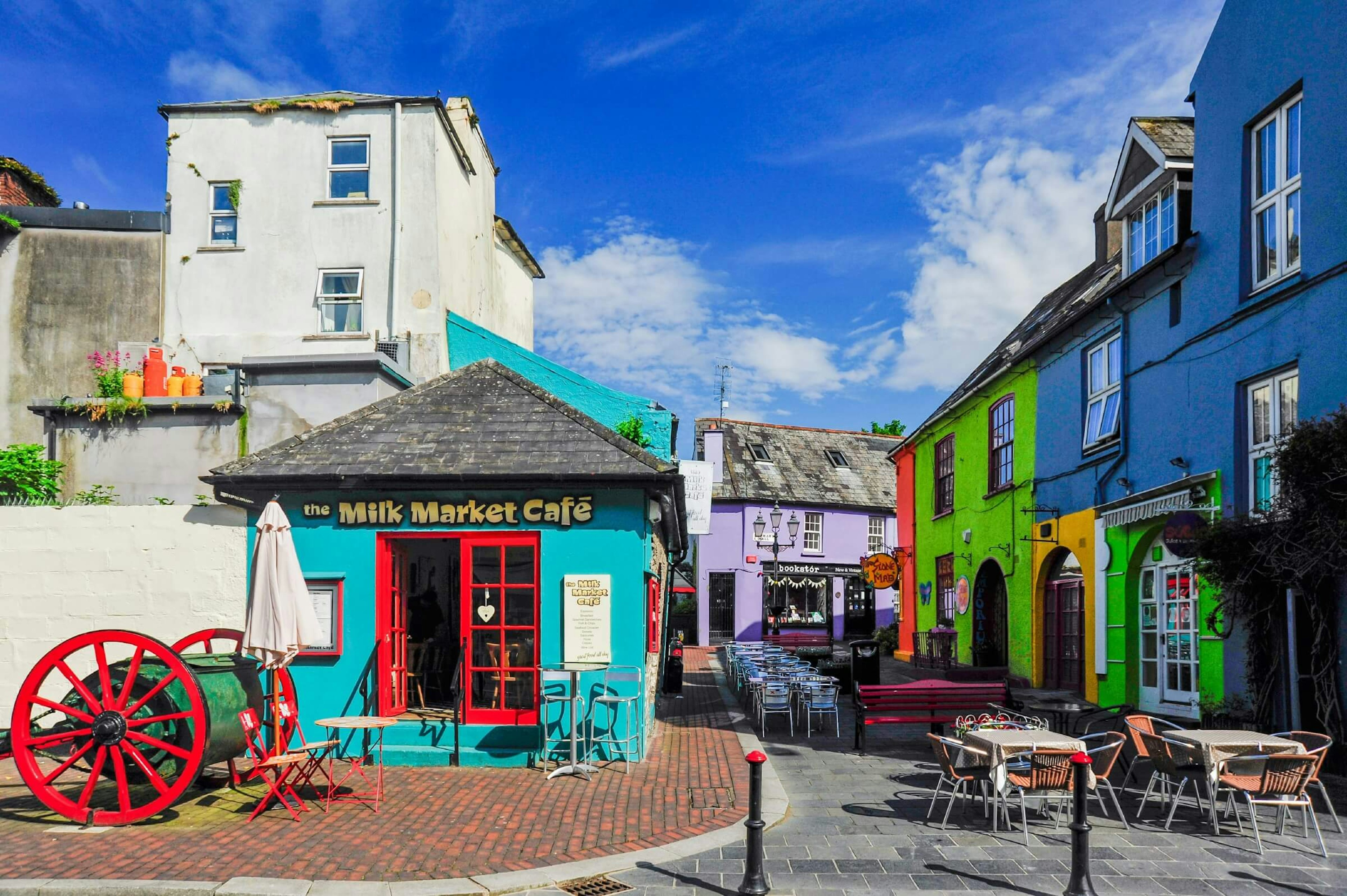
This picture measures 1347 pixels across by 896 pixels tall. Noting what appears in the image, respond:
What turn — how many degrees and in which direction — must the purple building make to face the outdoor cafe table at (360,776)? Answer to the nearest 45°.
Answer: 0° — it already faces it

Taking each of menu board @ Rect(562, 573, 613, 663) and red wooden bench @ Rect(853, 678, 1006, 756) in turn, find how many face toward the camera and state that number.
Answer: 2

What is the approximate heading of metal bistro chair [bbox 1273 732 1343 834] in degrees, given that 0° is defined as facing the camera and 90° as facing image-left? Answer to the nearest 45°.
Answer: approximately 90°

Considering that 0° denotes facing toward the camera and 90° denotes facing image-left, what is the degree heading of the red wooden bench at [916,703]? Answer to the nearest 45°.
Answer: approximately 0°
